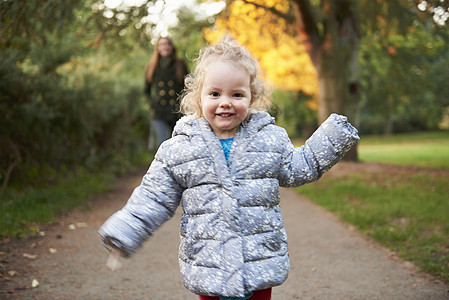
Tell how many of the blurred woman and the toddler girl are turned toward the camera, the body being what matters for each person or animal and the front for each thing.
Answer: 2

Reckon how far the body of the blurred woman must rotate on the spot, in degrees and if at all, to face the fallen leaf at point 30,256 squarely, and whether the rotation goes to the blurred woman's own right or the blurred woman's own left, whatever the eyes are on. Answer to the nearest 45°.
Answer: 0° — they already face it

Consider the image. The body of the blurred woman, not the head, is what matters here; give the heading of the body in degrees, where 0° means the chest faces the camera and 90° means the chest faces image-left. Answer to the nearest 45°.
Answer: approximately 0°

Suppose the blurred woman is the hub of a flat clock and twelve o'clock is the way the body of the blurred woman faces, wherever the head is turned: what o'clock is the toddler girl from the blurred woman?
The toddler girl is roughly at 12 o'clock from the blurred woman.

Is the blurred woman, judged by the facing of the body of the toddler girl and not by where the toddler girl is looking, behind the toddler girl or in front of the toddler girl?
behind

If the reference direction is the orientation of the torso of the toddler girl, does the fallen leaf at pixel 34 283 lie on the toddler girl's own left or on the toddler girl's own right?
on the toddler girl's own right

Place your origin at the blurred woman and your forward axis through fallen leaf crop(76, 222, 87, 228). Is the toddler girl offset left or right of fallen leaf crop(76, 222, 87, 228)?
left

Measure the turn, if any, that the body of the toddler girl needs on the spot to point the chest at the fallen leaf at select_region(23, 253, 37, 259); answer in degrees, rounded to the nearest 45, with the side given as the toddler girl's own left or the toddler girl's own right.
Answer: approximately 135° to the toddler girl's own right

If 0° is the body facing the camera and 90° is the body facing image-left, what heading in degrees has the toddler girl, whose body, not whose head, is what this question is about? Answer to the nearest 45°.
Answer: approximately 0°
